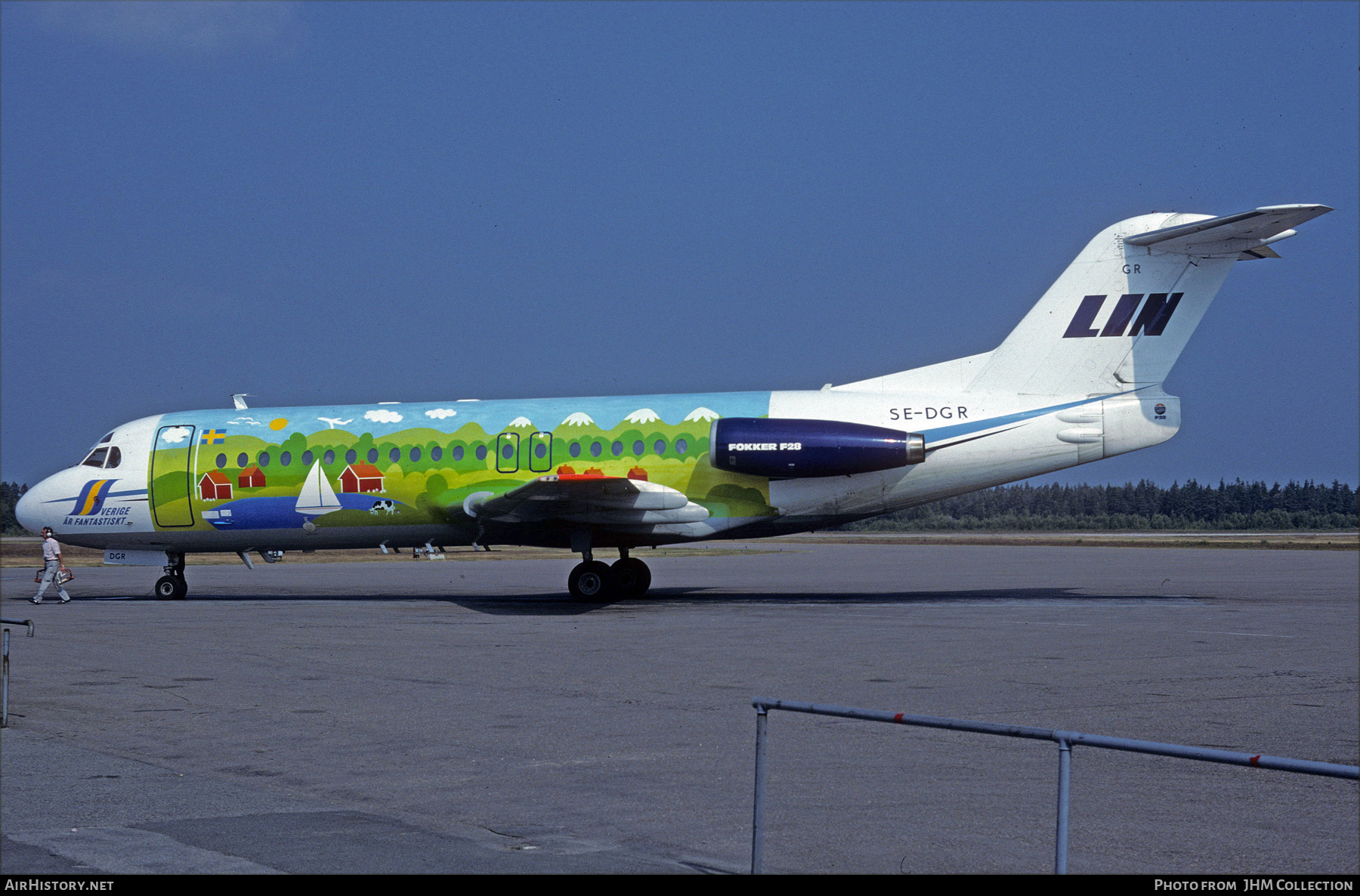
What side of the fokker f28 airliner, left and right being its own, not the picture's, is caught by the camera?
left

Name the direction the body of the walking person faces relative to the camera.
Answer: to the viewer's left

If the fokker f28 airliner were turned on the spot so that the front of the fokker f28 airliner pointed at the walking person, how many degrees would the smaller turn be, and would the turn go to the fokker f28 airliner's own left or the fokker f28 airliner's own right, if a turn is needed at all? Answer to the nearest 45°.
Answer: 0° — it already faces them

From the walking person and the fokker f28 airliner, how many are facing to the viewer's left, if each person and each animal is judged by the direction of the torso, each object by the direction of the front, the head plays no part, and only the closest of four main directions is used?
2
